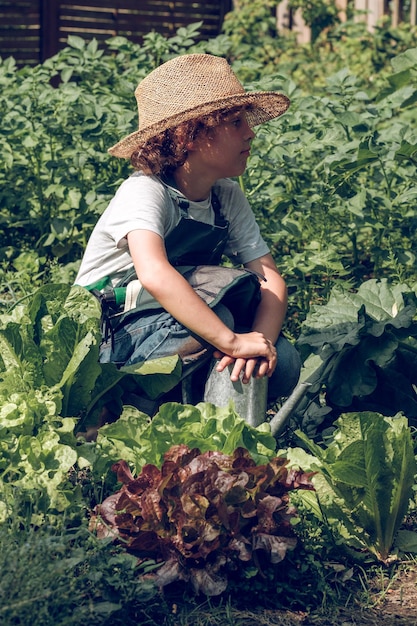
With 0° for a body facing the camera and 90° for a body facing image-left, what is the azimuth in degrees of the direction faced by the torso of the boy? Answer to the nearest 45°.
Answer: approximately 315°

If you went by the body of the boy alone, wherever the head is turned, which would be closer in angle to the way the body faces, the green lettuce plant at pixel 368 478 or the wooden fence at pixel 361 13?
the green lettuce plant

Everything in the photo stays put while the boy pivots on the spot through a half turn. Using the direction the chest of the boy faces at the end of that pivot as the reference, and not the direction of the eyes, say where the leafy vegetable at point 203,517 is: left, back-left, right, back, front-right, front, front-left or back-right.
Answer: back-left

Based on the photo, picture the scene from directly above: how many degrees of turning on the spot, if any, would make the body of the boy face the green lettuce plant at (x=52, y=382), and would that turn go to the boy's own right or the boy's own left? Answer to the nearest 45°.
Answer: approximately 90° to the boy's own right

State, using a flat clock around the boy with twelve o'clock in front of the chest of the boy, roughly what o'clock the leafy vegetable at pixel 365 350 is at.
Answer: The leafy vegetable is roughly at 11 o'clock from the boy.

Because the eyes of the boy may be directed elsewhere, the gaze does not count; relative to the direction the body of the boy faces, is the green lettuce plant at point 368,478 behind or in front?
in front

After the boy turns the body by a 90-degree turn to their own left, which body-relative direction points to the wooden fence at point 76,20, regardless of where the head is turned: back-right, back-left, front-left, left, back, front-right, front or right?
front-left

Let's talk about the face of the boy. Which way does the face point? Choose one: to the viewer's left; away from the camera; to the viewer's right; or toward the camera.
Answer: to the viewer's right

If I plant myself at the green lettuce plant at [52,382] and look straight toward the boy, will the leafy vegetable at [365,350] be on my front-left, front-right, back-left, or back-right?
front-right
